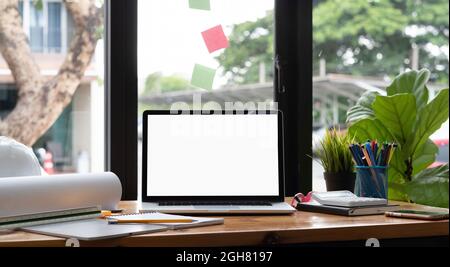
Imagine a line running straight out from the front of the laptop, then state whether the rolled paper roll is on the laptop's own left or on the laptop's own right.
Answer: on the laptop's own right

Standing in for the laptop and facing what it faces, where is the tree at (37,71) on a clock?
The tree is roughly at 4 o'clock from the laptop.

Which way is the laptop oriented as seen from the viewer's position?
toward the camera

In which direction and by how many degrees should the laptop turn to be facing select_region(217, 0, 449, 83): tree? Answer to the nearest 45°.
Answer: approximately 135° to its left

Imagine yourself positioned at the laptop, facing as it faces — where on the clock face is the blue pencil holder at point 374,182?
The blue pencil holder is roughly at 9 o'clock from the laptop.

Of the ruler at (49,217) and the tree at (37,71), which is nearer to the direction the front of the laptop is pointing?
the ruler

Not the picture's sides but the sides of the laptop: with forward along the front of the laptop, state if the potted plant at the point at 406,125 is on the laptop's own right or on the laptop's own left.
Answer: on the laptop's own left

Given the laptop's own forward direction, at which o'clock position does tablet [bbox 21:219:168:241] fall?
The tablet is roughly at 1 o'clock from the laptop.
